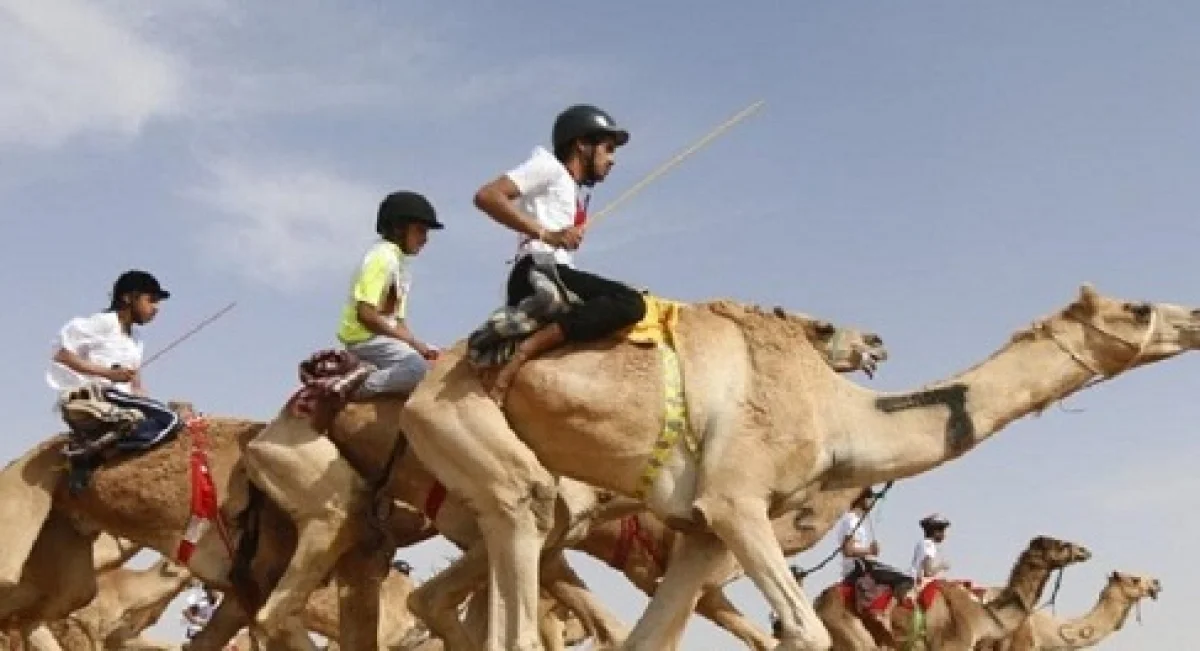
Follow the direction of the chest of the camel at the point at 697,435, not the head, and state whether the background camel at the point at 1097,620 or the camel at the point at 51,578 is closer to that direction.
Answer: the background camel

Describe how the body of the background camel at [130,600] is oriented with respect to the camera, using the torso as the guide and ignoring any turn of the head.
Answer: to the viewer's right

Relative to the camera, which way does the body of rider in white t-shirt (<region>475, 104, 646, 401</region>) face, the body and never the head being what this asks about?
to the viewer's right

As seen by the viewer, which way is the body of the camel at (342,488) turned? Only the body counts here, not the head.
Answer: to the viewer's right

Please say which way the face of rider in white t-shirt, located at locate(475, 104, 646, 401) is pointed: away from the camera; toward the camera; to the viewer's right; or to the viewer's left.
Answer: to the viewer's right

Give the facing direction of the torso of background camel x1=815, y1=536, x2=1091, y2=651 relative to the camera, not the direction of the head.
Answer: to the viewer's right

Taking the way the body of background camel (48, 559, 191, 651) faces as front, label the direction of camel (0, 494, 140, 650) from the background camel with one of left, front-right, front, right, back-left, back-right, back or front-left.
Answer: right

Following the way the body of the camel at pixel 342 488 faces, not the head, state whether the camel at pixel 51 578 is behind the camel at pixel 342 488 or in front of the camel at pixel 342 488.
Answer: behind

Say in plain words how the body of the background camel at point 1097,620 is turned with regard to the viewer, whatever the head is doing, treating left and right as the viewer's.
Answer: facing to the right of the viewer
